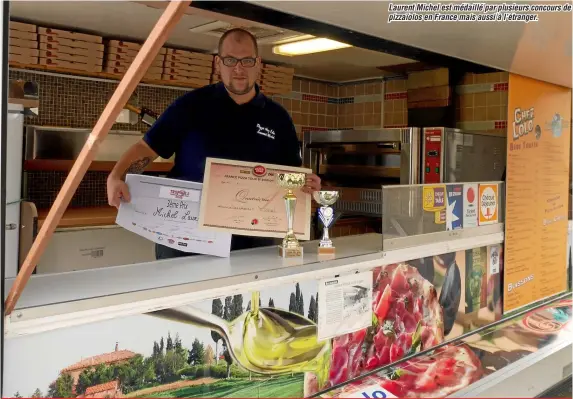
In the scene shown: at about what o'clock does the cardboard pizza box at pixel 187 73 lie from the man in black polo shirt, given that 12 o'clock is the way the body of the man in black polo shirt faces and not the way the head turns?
The cardboard pizza box is roughly at 6 o'clock from the man in black polo shirt.

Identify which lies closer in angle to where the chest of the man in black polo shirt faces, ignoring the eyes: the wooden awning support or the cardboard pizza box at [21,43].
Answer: the wooden awning support

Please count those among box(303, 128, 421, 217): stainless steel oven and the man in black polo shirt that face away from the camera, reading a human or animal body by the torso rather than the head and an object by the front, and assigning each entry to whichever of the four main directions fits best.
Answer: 0

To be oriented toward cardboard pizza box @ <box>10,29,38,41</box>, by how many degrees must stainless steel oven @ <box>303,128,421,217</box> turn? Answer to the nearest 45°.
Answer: approximately 45° to its right

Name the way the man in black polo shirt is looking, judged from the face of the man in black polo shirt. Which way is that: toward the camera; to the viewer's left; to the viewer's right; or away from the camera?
toward the camera

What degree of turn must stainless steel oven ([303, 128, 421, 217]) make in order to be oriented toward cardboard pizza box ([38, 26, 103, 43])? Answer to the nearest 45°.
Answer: approximately 45° to its right

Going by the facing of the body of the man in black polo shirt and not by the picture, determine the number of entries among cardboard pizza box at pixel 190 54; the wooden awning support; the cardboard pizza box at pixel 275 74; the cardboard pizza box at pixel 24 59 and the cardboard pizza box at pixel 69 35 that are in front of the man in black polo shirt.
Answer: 1

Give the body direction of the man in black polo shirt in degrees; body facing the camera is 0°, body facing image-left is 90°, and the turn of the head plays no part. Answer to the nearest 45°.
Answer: approximately 0°

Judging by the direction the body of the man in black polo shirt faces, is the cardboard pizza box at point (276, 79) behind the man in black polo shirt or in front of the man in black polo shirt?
behind
